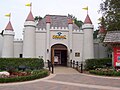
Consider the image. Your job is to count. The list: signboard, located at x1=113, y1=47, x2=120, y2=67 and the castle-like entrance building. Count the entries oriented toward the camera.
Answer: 2

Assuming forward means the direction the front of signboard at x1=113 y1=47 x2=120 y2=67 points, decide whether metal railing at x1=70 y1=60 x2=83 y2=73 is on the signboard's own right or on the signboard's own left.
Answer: on the signboard's own right

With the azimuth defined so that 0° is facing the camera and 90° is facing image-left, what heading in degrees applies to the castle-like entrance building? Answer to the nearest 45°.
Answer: approximately 0°

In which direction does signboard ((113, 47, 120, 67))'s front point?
toward the camera

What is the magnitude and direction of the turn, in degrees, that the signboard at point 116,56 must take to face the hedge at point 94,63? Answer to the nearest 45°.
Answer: approximately 135° to its right

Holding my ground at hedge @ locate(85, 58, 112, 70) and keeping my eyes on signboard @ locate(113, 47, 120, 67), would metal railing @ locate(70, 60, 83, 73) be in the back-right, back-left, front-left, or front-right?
back-right

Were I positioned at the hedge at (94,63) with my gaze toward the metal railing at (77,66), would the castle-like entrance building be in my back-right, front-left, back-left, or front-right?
front-right

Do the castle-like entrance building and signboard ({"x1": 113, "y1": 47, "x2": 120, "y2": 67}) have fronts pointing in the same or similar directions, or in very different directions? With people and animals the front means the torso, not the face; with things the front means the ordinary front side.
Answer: same or similar directions

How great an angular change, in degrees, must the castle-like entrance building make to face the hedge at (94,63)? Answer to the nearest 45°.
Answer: approximately 45° to its left

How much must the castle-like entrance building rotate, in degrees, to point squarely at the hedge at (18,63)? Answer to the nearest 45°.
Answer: approximately 45° to its right

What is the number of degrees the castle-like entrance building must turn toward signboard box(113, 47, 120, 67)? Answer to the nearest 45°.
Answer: approximately 45° to its left

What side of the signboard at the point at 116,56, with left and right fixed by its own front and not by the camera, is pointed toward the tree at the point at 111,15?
back

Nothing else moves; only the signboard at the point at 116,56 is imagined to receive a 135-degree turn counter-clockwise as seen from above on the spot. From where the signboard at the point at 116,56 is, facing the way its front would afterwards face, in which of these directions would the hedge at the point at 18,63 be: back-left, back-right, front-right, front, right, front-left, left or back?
back-left
